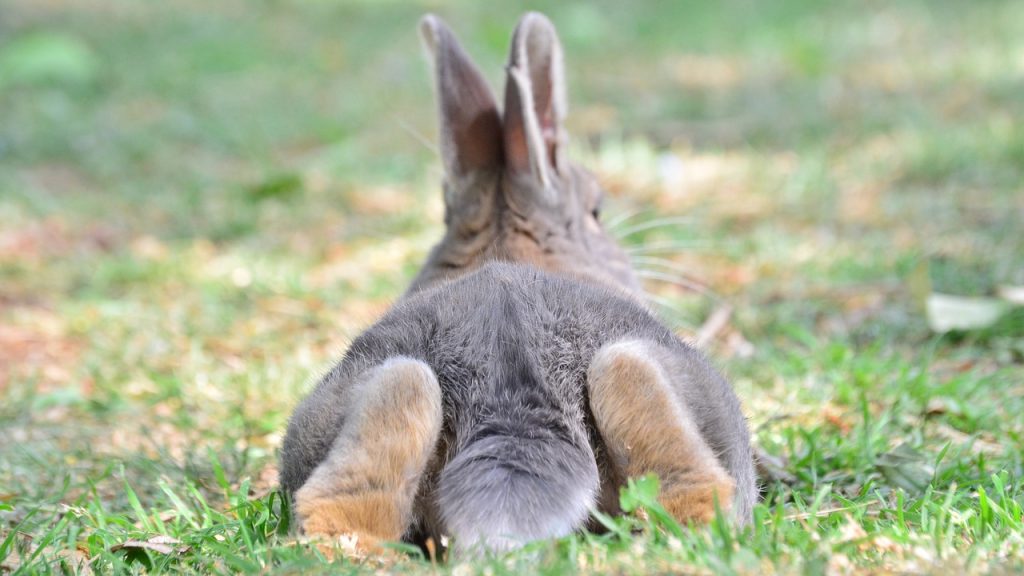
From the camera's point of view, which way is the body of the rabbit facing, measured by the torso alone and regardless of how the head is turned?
away from the camera

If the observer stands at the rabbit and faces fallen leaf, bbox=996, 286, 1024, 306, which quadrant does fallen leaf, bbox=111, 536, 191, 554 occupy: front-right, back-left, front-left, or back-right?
back-left

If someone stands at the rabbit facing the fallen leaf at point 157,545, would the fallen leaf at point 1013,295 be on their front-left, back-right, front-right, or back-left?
back-right

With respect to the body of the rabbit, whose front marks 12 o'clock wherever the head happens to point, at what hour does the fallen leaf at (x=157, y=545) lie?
The fallen leaf is roughly at 9 o'clock from the rabbit.

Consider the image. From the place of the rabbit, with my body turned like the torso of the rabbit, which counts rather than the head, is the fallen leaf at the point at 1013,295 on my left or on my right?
on my right

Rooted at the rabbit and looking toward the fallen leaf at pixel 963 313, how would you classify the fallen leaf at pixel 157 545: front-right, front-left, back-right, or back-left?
back-left
